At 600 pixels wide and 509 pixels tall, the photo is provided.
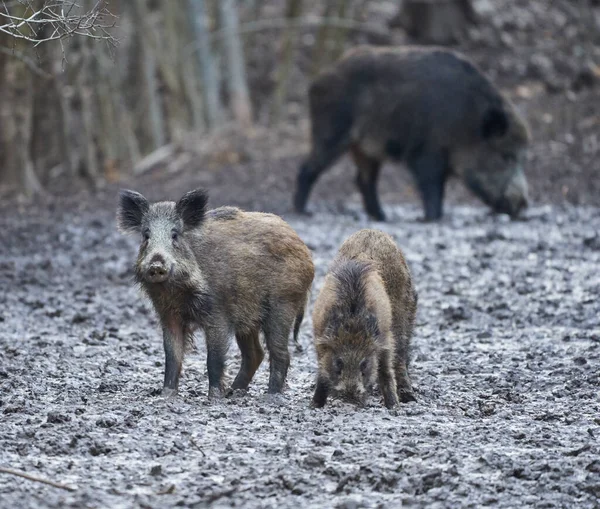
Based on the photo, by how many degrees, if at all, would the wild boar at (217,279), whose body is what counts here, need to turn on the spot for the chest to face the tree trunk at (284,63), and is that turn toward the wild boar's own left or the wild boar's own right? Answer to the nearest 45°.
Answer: approximately 135° to the wild boar's own right

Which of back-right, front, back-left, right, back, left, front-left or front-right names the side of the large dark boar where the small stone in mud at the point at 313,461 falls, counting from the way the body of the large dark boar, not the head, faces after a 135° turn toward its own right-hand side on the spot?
front-left

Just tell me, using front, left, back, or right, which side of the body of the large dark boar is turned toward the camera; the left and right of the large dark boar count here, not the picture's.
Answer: right

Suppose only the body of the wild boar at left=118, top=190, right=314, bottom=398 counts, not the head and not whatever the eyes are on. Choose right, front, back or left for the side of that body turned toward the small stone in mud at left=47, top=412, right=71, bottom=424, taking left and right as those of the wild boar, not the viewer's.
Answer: front

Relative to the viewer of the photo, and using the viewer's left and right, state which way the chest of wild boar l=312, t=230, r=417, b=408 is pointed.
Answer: facing the viewer

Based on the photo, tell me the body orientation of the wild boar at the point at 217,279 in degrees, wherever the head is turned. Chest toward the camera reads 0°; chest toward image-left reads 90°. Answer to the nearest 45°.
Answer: approximately 45°

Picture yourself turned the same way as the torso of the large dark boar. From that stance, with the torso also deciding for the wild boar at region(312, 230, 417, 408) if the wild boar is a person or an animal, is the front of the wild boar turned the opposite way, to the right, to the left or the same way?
to the right

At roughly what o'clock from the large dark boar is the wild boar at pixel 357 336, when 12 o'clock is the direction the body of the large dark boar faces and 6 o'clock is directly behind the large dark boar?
The wild boar is roughly at 3 o'clock from the large dark boar.

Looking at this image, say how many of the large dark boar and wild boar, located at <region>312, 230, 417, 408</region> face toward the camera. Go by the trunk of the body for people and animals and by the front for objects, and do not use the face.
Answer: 1

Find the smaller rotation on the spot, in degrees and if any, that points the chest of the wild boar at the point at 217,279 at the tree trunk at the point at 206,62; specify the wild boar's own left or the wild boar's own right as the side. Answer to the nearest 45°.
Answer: approximately 135° to the wild boar's own right

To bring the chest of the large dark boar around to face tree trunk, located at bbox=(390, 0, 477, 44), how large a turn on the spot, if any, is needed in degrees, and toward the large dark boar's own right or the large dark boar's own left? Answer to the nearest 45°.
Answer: approximately 90° to the large dark boar's own left

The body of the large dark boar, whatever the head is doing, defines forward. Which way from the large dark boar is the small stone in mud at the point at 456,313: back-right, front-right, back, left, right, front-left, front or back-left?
right

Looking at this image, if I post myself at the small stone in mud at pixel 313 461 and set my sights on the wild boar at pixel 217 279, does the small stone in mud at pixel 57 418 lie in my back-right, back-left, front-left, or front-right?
front-left

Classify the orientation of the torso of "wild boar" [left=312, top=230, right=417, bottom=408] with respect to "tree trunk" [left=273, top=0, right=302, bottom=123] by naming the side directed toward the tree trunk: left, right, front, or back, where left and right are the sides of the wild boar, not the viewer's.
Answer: back

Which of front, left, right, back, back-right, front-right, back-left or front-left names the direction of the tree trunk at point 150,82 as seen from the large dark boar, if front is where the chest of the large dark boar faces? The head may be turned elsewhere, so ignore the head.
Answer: back-left
